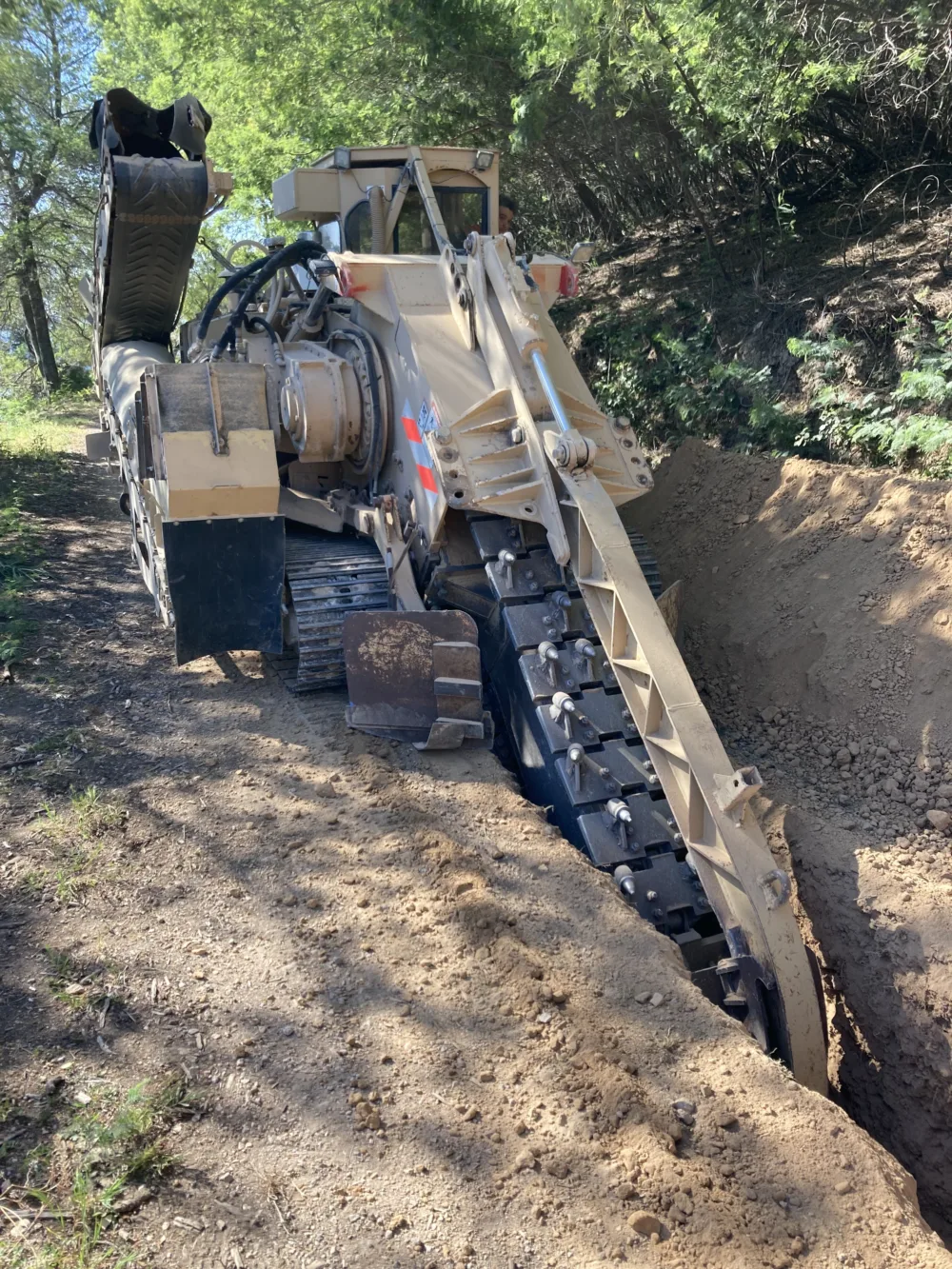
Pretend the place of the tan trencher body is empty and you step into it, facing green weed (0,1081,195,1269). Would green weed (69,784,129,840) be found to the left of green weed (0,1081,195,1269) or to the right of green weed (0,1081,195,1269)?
right

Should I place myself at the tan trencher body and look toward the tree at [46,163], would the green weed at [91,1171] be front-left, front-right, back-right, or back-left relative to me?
back-left

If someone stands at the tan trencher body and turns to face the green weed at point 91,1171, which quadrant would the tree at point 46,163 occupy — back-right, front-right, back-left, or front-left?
back-right

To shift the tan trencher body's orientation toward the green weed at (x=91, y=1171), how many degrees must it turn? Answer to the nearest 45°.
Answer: approximately 135° to its left

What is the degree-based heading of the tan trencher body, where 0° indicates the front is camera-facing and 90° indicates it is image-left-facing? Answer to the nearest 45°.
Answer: approximately 135°

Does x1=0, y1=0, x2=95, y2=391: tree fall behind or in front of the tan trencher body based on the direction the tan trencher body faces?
in front

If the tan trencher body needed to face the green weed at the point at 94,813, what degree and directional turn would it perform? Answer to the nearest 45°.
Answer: approximately 90° to its left
